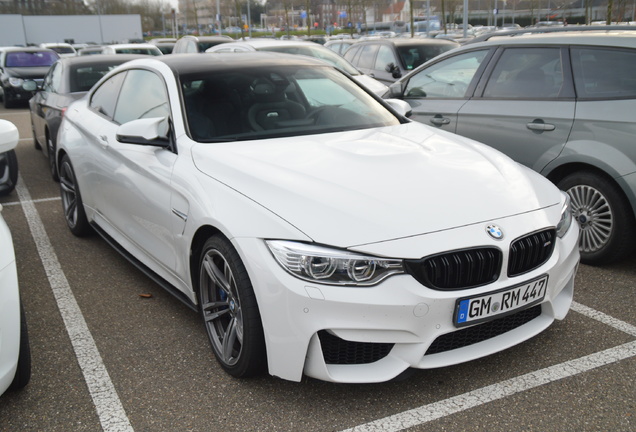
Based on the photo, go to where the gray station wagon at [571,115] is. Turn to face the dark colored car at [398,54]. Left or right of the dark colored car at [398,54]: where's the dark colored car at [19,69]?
left

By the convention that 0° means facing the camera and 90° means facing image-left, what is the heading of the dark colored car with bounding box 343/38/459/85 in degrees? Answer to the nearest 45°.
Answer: approximately 315°

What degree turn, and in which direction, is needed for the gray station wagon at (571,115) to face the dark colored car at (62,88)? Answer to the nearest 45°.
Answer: approximately 45° to its left

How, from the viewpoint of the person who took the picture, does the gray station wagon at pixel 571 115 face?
facing away from the viewer and to the left of the viewer

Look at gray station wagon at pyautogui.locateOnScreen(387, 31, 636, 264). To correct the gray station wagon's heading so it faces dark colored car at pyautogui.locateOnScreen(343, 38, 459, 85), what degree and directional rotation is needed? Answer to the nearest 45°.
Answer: approximately 45° to its right

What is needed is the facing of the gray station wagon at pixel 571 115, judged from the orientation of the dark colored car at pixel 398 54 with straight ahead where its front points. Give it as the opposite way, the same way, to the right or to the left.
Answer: the opposite way
